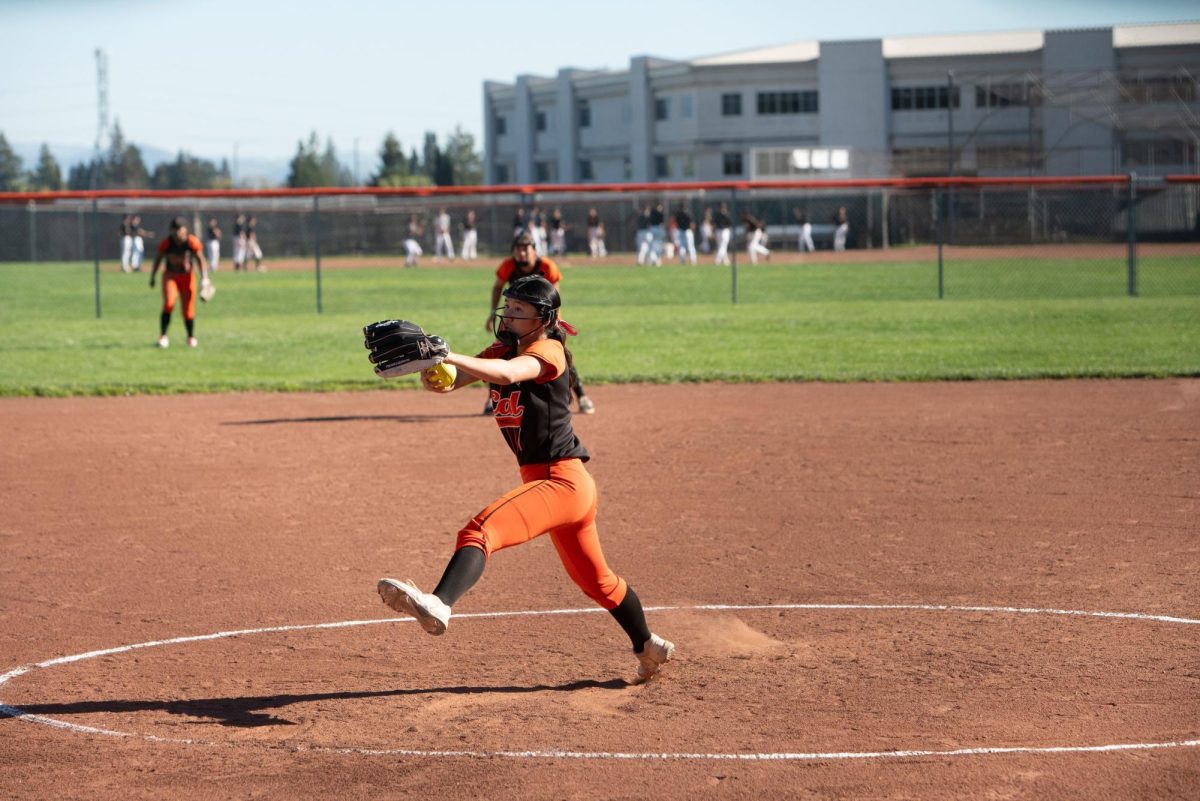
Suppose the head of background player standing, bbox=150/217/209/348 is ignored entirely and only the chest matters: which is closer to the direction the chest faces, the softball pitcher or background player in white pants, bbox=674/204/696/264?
the softball pitcher

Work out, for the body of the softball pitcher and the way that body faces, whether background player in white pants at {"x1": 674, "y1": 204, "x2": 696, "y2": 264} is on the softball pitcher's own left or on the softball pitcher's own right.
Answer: on the softball pitcher's own right

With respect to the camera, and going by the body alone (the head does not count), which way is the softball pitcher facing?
to the viewer's left

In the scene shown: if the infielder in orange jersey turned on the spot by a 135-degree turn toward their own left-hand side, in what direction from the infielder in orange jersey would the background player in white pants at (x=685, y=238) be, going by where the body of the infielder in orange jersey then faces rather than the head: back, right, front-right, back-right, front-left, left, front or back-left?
front-left

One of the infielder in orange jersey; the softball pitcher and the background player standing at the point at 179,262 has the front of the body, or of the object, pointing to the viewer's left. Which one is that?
the softball pitcher

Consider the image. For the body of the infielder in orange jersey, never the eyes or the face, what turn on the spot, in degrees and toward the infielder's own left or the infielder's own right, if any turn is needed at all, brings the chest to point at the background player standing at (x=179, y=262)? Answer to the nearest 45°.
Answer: approximately 135° to the infielder's own right

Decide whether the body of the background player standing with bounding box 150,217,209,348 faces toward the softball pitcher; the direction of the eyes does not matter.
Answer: yes

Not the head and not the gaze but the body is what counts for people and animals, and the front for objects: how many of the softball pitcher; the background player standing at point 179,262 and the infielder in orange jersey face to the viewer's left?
1
